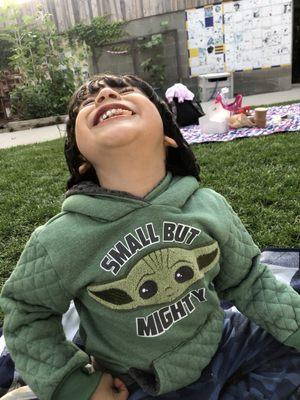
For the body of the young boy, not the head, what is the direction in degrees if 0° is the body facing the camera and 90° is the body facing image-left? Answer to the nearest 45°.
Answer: approximately 0°

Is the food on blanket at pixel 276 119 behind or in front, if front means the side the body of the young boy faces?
behind

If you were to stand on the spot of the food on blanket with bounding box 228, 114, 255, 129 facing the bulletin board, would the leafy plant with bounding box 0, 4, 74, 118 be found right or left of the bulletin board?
left

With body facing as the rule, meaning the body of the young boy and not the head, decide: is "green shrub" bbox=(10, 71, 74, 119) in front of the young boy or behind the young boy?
behind

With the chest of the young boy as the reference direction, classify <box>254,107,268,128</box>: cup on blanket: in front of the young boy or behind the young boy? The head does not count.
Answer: behind

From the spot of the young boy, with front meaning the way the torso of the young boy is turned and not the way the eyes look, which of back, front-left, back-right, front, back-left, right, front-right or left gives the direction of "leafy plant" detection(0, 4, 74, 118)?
back

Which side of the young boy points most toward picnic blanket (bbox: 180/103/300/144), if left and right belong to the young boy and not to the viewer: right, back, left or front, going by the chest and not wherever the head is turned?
back

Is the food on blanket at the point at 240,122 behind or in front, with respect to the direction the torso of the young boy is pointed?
behind
